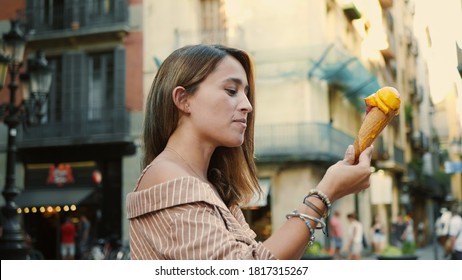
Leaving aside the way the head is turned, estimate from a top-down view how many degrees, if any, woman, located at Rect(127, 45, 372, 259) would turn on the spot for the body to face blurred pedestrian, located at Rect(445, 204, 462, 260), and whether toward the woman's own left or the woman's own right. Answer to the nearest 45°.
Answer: approximately 45° to the woman's own left

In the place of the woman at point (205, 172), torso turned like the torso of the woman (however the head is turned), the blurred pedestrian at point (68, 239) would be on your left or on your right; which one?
on your left

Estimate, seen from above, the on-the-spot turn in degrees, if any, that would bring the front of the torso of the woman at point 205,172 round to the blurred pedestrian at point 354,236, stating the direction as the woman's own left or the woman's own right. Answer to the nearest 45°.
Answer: approximately 90° to the woman's own left

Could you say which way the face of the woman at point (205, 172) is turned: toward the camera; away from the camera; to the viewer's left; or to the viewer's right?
to the viewer's right

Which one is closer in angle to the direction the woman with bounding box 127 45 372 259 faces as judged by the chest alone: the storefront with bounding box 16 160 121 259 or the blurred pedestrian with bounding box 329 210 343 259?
the blurred pedestrian

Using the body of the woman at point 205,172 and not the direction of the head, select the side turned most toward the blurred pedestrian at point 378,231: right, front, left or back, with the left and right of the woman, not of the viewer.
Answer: left

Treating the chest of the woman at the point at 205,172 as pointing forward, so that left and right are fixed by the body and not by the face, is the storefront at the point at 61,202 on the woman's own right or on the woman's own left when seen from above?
on the woman's own left

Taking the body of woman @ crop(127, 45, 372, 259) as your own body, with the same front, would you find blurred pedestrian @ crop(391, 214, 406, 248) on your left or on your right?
on your left

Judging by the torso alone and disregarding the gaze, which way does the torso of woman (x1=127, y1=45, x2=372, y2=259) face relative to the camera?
to the viewer's right
